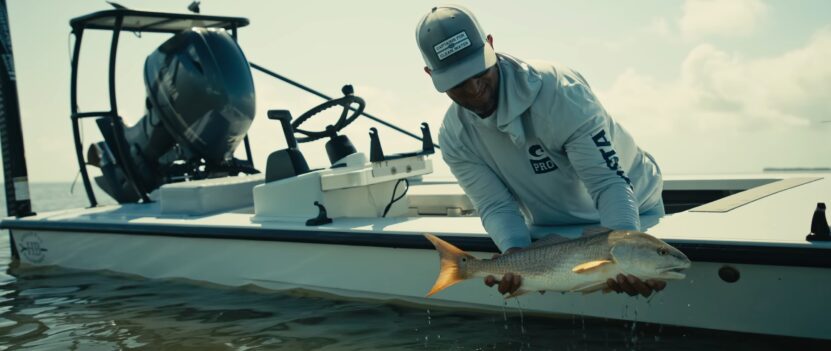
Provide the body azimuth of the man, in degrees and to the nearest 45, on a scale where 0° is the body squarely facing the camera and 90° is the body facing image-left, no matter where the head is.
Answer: approximately 45°
